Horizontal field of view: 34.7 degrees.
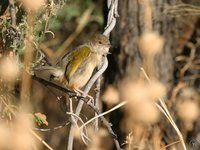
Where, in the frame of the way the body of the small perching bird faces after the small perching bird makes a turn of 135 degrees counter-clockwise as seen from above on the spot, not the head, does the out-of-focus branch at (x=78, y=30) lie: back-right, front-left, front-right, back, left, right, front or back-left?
front-right

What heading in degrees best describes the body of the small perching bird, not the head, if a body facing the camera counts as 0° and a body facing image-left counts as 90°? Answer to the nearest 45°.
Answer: approximately 270°
